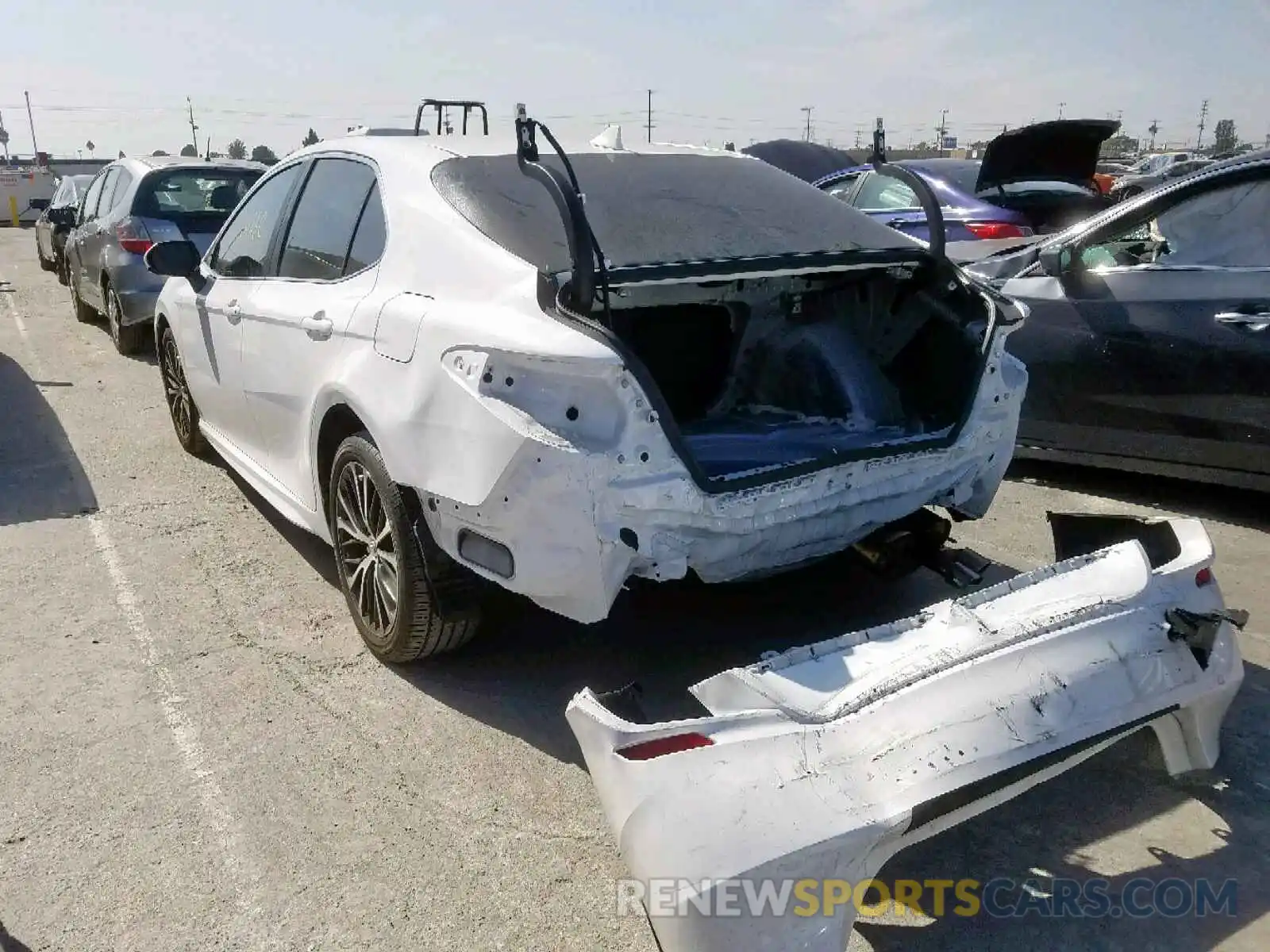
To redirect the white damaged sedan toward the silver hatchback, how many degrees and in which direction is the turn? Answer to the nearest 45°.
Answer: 0° — it already faces it

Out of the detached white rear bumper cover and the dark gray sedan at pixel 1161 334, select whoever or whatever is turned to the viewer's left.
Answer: the dark gray sedan

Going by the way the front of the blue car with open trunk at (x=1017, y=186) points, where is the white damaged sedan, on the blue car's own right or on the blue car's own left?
on the blue car's own left

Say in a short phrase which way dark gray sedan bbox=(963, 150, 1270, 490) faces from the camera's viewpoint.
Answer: facing to the left of the viewer

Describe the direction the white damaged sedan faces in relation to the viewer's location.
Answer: facing away from the viewer and to the left of the viewer

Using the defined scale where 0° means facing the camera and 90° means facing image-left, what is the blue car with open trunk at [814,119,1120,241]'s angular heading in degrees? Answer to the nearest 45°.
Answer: approximately 135°
